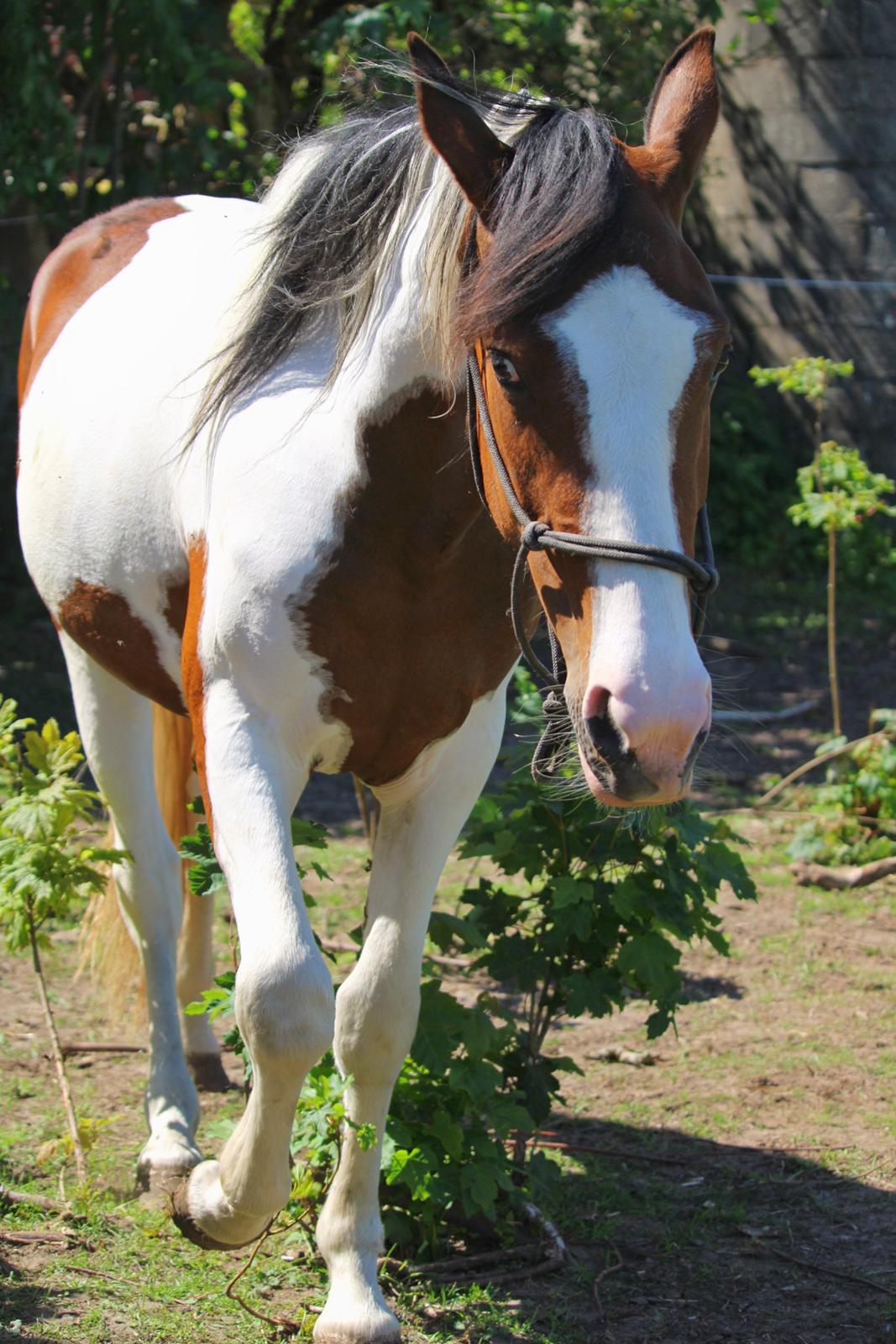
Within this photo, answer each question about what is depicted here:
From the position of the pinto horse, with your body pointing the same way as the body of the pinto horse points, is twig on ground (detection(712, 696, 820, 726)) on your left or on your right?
on your left

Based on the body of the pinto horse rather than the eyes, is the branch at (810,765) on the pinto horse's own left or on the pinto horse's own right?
on the pinto horse's own left

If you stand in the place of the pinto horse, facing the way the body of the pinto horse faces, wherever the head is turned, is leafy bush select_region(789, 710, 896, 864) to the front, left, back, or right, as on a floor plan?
left

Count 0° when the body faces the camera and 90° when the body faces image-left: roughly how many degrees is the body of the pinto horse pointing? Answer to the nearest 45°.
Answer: approximately 315°
